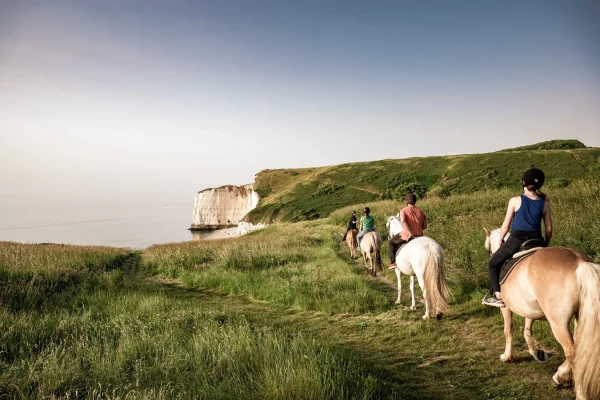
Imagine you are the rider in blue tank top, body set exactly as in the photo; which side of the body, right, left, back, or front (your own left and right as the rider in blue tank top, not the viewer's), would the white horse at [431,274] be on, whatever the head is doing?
front

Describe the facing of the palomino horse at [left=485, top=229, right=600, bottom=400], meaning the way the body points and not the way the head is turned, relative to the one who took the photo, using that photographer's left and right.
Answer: facing away from the viewer and to the left of the viewer

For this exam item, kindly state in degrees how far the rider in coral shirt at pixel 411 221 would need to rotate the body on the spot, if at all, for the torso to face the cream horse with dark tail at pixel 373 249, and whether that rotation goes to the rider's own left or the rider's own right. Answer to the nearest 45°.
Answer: approximately 45° to the rider's own right

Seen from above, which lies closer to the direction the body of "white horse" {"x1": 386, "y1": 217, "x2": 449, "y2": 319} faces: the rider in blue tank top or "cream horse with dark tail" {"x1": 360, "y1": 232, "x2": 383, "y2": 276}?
the cream horse with dark tail

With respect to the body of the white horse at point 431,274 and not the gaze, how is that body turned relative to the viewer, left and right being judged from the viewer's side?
facing away from the viewer and to the left of the viewer

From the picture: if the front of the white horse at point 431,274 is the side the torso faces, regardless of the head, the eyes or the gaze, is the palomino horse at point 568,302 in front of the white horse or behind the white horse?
behind

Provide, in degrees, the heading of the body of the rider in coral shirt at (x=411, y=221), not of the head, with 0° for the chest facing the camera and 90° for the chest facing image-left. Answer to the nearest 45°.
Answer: approximately 135°

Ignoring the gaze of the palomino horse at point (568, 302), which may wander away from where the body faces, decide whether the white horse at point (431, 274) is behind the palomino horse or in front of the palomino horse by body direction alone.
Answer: in front

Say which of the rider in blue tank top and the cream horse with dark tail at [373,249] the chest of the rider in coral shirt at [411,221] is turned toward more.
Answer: the cream horse with dark tail

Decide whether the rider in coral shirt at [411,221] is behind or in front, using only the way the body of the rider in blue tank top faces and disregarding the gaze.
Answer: in front

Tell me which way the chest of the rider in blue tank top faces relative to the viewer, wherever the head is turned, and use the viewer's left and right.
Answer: facing away from the viewer and to the left of the viewer
